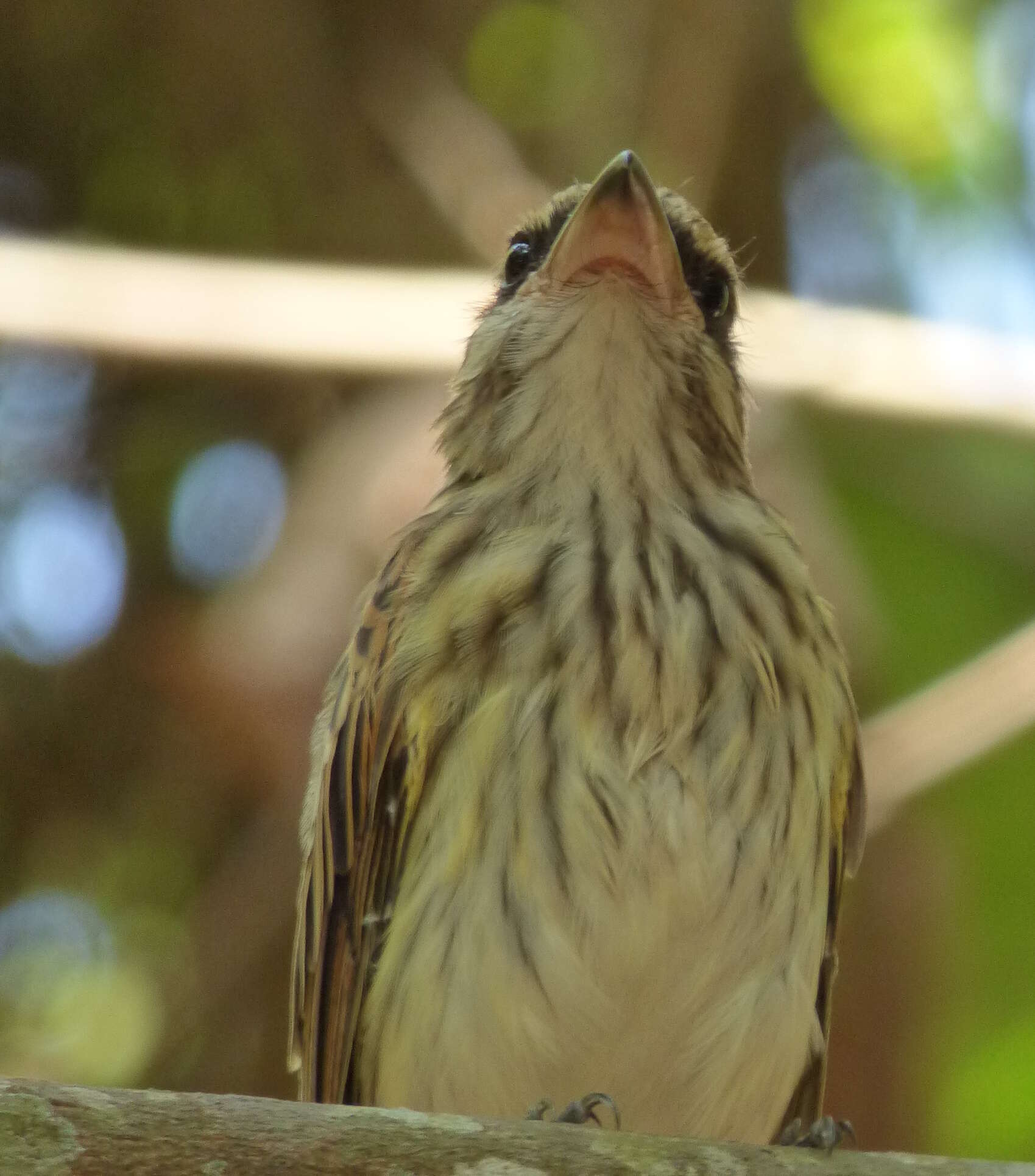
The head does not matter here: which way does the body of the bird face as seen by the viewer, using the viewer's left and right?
facing the viewer

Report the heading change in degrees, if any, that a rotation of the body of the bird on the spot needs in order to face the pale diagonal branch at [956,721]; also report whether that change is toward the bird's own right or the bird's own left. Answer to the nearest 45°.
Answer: approximately 135° to the bird's own left

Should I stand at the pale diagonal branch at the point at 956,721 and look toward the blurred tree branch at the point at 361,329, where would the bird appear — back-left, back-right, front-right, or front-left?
front-left
